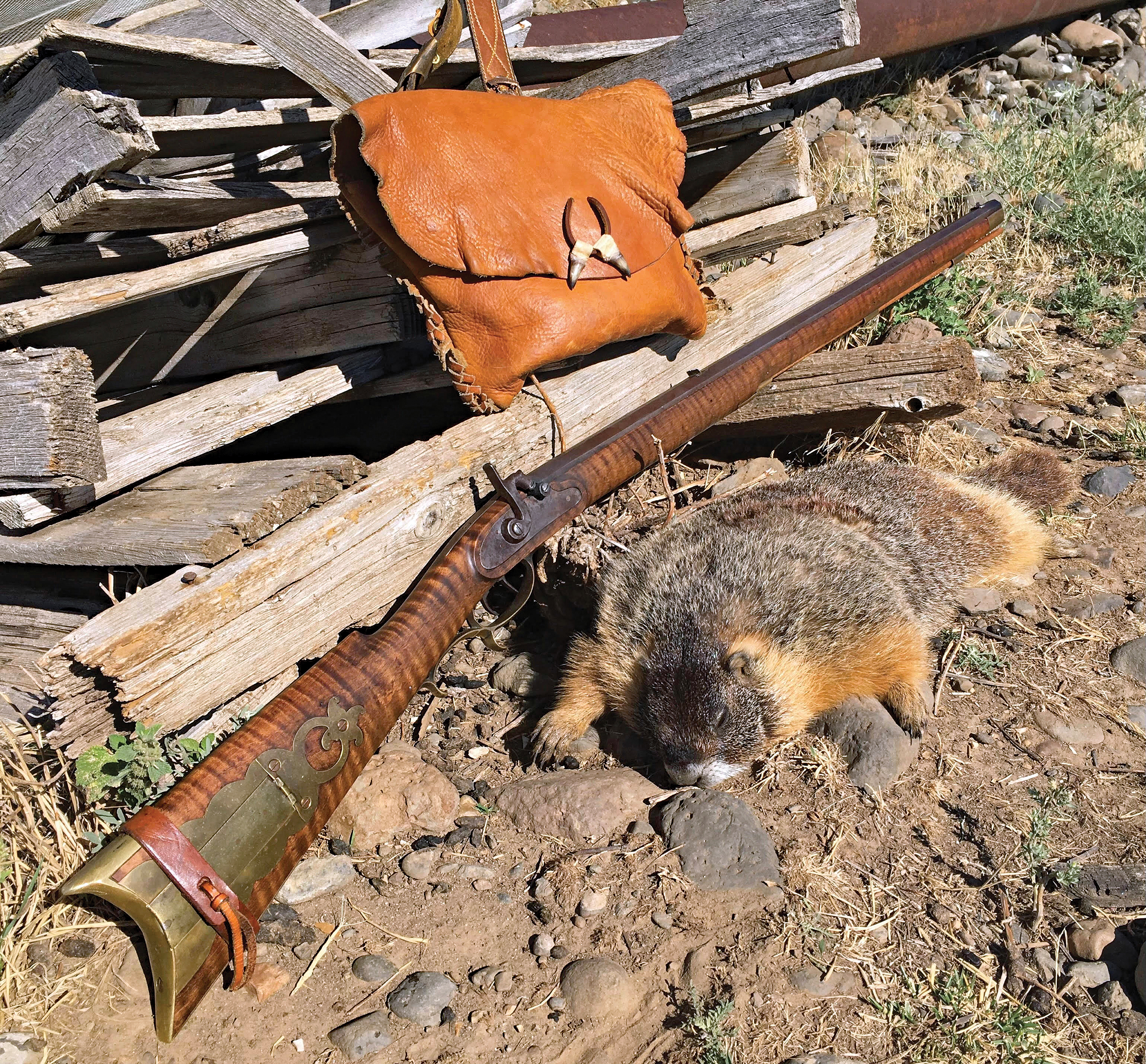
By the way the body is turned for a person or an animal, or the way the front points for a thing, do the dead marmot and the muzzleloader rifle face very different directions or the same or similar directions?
very different directions

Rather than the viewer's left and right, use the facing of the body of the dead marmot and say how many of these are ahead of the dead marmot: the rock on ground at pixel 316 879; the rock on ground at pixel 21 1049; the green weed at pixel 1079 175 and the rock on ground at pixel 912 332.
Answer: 2

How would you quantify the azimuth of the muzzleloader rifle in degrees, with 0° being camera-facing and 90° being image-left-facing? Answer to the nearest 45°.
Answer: approximately 225°

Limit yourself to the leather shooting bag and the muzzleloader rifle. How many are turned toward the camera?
1

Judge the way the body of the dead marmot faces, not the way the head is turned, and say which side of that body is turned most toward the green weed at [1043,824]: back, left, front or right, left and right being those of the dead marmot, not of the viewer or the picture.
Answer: left

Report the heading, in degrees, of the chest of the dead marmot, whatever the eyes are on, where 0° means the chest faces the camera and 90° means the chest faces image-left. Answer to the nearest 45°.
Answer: approximately 45°

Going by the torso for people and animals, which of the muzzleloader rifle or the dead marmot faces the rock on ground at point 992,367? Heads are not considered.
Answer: the muzzleloader rifle

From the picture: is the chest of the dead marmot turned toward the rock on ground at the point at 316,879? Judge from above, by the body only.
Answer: yes
